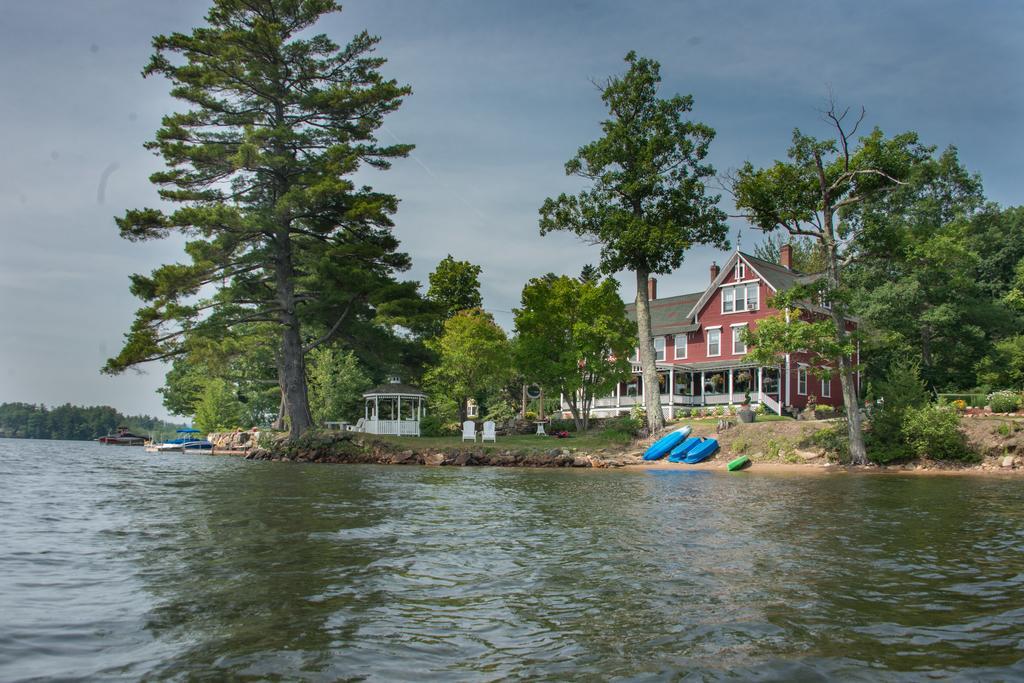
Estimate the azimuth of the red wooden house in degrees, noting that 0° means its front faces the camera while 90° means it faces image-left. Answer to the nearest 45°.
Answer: approximately 45°

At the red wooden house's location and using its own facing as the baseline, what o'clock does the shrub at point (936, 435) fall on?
The shrub is roughly at 10 o'clock from the red wooden house.

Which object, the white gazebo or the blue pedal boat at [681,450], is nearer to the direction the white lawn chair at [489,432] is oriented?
the blue pedal boat

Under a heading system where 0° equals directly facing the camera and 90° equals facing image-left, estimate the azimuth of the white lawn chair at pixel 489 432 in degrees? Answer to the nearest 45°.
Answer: approximately 0°

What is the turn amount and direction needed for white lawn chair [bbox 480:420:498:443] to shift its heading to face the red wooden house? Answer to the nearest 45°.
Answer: approximately 135° to its left

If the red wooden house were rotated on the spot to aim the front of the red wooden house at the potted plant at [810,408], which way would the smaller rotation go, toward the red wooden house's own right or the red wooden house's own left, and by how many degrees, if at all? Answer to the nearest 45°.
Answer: approximately 90° to the red wooden house's own left

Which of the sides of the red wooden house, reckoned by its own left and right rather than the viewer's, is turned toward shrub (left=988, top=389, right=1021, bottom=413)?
left

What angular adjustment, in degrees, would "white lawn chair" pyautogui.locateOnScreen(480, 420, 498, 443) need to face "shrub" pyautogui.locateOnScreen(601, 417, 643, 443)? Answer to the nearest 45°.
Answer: approximately 90° to its left
